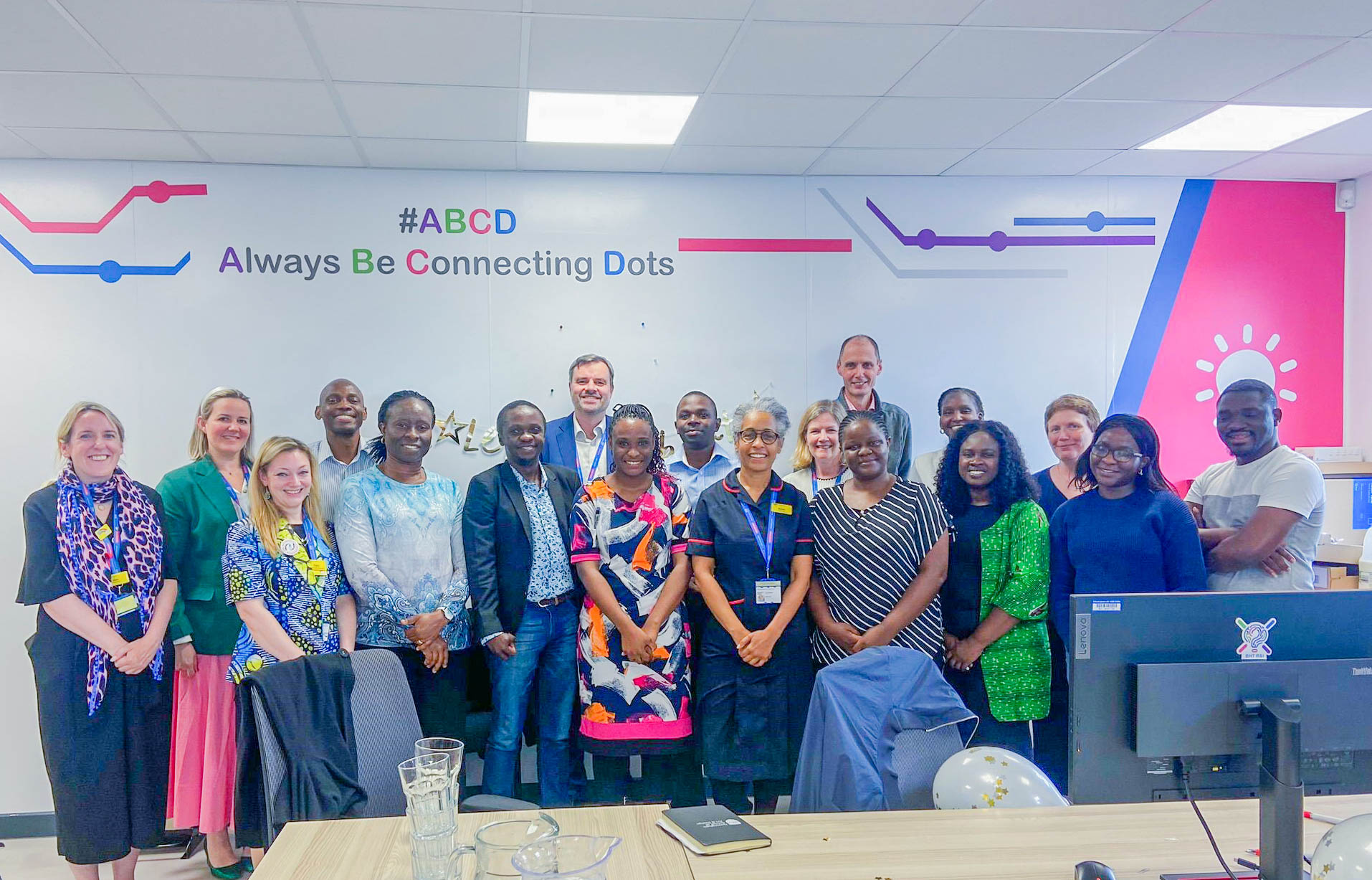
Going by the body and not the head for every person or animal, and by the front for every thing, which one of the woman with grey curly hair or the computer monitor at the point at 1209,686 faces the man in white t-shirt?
the computer monitor

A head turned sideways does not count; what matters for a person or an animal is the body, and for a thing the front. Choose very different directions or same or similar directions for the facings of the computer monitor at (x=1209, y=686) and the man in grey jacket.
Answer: very different directions

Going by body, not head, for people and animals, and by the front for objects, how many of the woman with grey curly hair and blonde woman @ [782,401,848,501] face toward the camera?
2

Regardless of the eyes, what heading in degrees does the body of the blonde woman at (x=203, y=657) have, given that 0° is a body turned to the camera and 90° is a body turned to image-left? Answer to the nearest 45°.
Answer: approximately 315°

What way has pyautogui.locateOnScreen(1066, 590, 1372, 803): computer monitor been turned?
away from the camera

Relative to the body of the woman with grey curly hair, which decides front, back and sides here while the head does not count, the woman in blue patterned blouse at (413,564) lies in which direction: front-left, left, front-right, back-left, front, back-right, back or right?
right

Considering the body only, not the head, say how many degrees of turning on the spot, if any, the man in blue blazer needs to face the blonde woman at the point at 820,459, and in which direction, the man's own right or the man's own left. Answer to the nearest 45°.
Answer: approximately 90° to the man's own left

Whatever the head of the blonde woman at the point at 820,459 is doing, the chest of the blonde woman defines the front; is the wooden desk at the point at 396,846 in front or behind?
in front

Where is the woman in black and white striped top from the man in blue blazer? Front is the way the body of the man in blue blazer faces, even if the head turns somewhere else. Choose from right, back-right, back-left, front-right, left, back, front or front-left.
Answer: front-left

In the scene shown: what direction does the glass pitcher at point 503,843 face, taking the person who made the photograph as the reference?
facing to the right of the viewer
